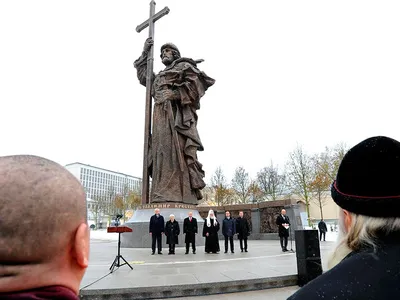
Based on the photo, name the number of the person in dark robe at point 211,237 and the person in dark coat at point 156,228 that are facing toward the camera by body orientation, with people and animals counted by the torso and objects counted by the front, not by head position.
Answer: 2

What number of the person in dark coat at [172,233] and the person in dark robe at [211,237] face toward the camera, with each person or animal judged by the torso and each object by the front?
2

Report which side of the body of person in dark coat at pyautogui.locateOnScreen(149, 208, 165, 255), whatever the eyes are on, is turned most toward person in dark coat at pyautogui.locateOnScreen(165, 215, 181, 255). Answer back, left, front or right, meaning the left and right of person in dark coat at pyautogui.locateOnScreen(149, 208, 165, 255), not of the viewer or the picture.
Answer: left

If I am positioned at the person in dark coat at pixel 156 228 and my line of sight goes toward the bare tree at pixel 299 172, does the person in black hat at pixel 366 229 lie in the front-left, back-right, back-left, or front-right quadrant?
back-right

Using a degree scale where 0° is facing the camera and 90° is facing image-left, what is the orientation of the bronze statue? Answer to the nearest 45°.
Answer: approximately 45°

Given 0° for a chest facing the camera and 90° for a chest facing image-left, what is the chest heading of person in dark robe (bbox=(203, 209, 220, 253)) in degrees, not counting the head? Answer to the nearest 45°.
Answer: approximately 0°

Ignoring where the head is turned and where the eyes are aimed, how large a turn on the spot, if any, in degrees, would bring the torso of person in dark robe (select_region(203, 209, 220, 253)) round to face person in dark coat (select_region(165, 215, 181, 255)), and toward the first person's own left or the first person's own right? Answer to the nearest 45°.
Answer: approximately 90° to the first person's own right

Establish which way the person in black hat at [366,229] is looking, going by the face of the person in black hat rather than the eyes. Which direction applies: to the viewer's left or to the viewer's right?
to the viewer's left

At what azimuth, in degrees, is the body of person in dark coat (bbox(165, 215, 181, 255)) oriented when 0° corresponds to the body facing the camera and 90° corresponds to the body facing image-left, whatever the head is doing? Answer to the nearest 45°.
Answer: approximately 0°
